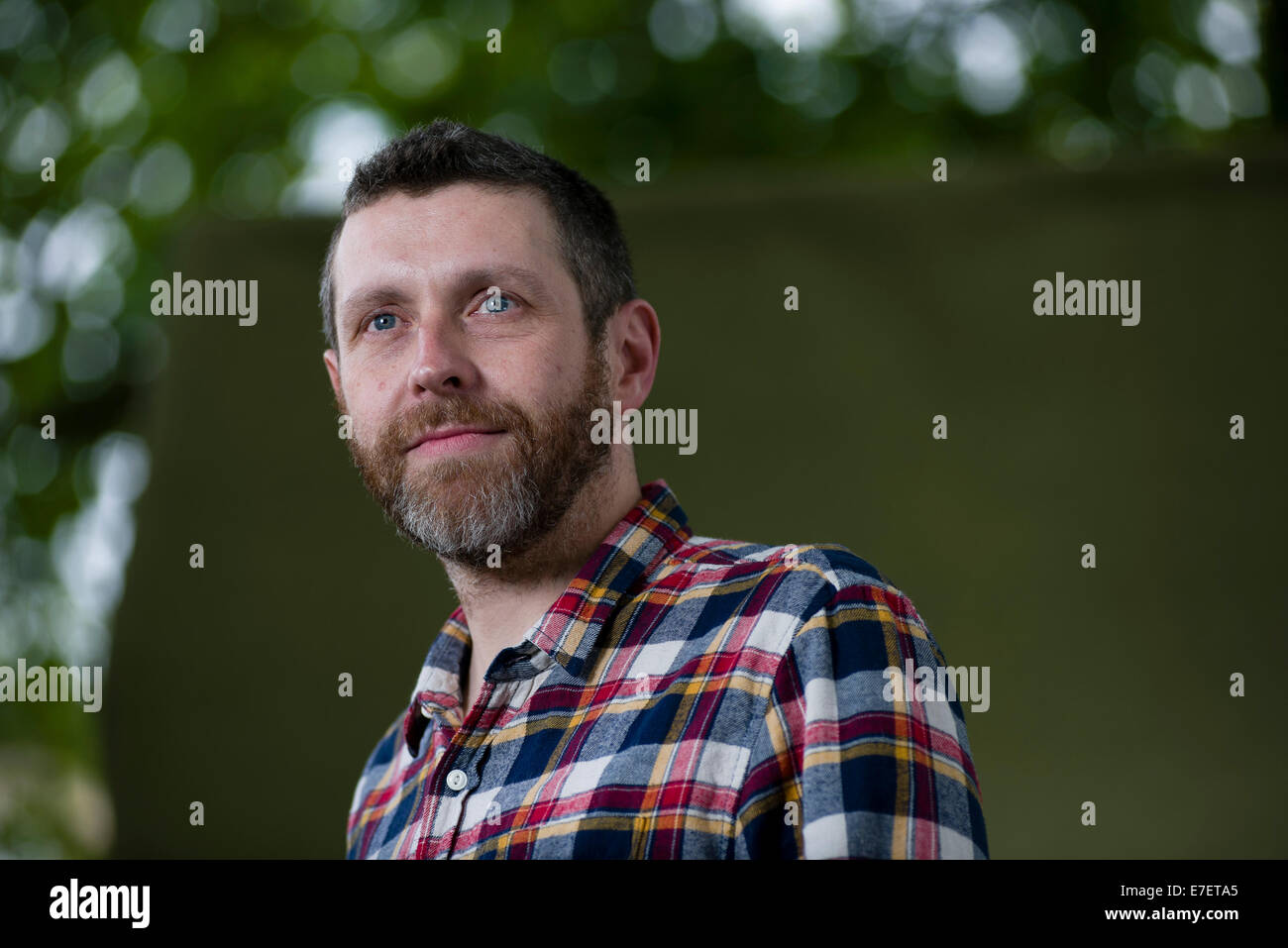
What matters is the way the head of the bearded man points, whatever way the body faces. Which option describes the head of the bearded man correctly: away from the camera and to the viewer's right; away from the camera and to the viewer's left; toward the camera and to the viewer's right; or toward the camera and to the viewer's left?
toward the camera and to the viewer's left

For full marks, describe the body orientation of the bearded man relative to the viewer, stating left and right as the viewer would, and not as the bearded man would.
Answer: facing the viewer and to the left of the viewer
